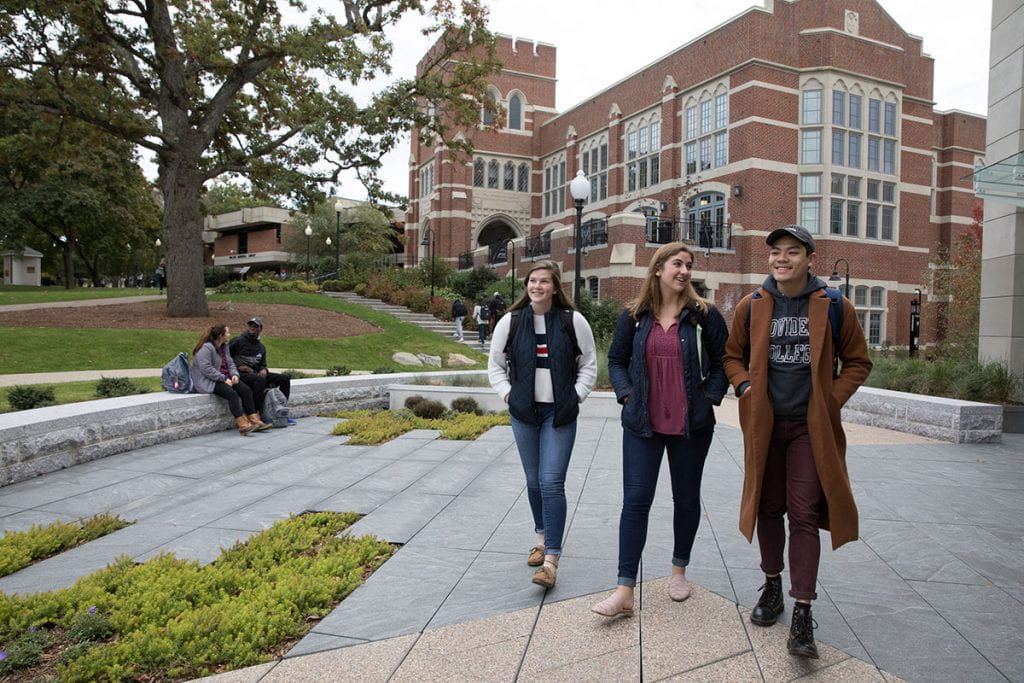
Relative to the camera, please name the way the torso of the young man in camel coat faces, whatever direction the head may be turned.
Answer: toward the camera

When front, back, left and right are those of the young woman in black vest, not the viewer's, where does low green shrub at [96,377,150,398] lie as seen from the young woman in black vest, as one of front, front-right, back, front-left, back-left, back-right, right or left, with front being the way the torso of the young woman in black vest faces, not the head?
back-right

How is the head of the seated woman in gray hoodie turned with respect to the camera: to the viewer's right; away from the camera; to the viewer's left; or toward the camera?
to the viewer's right

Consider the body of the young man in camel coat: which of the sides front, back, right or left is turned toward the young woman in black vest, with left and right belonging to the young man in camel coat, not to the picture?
right

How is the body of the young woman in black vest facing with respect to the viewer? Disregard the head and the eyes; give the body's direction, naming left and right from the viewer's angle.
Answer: facing the viewer

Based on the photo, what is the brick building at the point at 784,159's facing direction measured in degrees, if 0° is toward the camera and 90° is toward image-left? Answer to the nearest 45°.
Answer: approximately 45°

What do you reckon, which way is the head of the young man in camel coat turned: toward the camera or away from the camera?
toward the camera

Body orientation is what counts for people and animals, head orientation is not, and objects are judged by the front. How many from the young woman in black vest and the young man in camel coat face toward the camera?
2

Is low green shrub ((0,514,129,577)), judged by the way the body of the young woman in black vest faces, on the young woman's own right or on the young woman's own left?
on the young woman's own right

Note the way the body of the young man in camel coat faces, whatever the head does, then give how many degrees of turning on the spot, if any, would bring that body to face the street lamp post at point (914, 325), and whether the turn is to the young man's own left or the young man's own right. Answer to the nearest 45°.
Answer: approximately 180°

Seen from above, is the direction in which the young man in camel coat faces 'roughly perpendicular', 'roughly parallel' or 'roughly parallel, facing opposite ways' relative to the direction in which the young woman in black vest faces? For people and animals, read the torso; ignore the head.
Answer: roughly parallel

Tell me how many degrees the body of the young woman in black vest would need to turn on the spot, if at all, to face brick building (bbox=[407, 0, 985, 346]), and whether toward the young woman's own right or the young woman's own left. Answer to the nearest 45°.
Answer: approximately 180°

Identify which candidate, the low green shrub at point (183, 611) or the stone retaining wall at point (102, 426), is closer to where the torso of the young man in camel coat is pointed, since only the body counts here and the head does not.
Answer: the low green shrub
